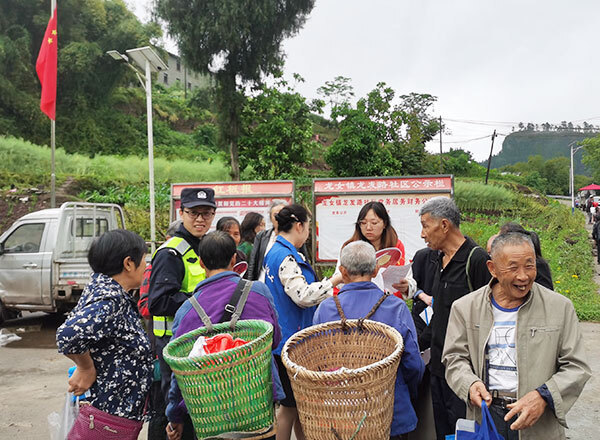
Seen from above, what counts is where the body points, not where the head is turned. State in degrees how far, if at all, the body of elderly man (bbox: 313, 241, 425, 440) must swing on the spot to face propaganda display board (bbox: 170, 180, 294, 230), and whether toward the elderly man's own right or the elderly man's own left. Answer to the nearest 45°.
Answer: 0° — they already face it

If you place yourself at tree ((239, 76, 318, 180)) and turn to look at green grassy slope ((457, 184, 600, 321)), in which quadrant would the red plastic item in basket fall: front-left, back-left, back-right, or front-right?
front-right

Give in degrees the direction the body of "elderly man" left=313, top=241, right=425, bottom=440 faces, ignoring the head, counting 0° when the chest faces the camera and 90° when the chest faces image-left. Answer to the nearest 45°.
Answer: approximately 180°

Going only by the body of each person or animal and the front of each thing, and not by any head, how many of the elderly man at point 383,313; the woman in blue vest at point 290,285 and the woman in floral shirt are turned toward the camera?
0

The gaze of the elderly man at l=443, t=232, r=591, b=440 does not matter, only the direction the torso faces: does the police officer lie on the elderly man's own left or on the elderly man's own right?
on the elderly man's own right

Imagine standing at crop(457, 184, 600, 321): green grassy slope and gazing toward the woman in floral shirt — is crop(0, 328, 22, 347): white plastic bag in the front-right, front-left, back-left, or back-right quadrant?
front-right

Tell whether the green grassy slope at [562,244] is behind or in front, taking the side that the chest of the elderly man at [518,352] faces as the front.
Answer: behind

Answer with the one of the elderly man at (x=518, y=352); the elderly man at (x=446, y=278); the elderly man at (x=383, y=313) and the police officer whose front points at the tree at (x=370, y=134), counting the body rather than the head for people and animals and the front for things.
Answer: the elderly man at (x=383, y=313)

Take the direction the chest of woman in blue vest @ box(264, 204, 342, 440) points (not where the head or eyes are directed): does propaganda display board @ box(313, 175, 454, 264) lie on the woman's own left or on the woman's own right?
on the woman's own left

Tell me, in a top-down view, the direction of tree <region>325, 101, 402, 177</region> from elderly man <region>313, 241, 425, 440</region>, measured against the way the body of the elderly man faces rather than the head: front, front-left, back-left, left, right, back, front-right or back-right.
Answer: front

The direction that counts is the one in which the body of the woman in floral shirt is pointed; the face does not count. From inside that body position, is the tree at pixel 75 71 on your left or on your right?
on your left

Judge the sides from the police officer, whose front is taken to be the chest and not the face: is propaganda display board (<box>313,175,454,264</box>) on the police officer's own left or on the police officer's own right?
on the police officer's own left

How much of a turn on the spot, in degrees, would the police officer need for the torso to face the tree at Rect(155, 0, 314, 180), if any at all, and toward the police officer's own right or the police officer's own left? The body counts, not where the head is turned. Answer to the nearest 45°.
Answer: approximately 135° to the police officer's own left

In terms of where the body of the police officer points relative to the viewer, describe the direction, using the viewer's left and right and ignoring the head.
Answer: facing the viewer and to the right of the viewer

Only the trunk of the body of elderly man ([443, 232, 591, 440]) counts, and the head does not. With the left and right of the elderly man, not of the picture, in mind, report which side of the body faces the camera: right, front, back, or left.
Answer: front

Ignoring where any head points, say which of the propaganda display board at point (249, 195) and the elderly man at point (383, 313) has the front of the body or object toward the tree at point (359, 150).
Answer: the elderly man

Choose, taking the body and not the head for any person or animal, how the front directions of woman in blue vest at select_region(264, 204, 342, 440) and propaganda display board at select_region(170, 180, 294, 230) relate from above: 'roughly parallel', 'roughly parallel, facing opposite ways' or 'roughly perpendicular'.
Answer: roughly perpendicular

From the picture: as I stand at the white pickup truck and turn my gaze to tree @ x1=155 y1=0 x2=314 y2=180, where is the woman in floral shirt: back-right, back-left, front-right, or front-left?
back-right
